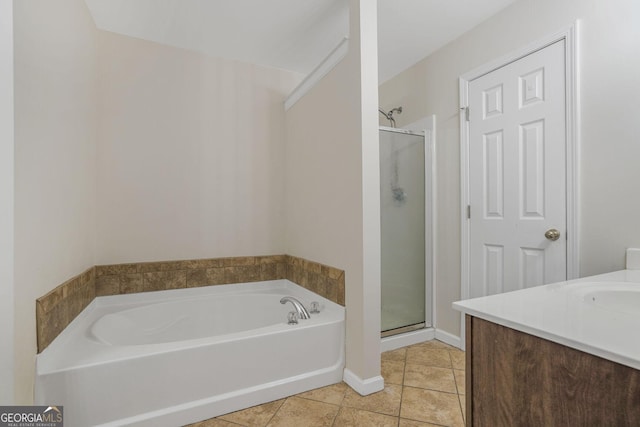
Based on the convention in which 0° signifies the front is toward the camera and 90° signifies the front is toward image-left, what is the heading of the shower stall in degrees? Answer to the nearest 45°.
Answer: approximately 315°

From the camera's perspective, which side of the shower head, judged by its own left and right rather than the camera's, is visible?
left
